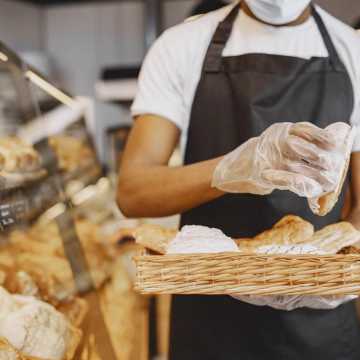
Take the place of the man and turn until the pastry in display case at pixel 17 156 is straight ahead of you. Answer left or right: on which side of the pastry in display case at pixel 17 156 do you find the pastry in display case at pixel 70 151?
right

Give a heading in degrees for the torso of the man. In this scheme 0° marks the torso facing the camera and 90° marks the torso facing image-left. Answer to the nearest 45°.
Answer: approximately 0°

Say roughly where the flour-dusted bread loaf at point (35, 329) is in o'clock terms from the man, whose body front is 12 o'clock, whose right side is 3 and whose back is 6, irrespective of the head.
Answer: The flour-dusted bread loaf is roughly at 1 o'clock from the man.
